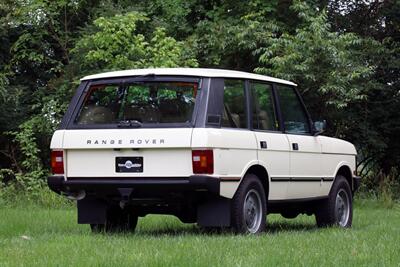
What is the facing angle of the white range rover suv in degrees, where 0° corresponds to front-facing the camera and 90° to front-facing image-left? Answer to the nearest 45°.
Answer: approximately 225°
